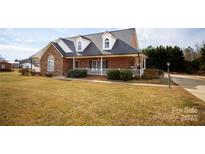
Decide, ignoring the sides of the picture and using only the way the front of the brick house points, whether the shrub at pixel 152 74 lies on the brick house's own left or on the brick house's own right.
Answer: on the brick house's own left

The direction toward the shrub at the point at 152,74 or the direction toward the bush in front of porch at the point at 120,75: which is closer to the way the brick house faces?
the bush in front of porch

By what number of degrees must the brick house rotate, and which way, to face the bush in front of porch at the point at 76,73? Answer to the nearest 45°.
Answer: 0° — it already faces it

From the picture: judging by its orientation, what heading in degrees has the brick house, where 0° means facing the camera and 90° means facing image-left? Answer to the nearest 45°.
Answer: approximately 45°

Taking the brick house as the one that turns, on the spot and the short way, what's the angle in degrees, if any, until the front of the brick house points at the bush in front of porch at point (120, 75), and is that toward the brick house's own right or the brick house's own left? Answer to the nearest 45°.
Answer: approximately 90° to the brick house's own left
